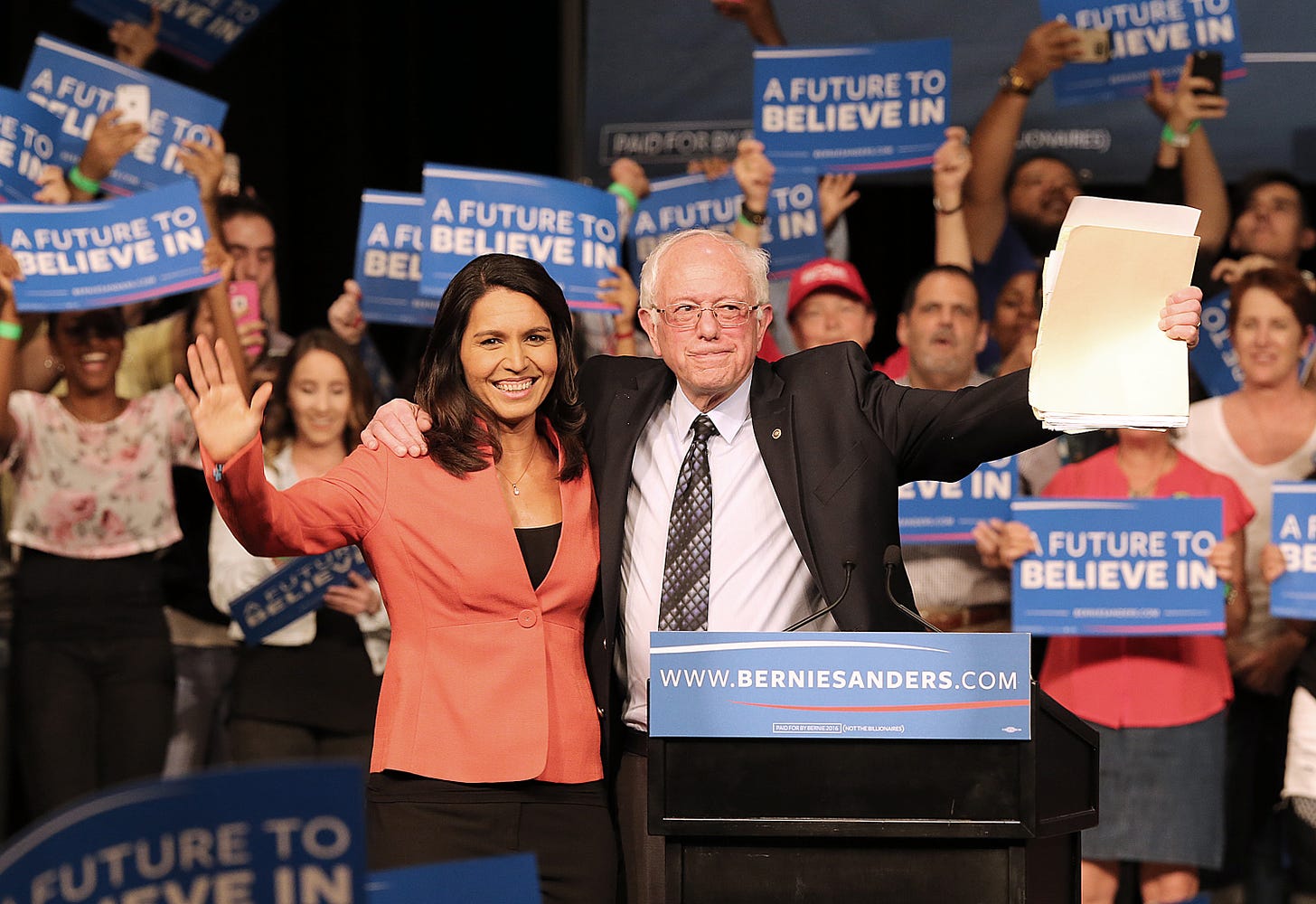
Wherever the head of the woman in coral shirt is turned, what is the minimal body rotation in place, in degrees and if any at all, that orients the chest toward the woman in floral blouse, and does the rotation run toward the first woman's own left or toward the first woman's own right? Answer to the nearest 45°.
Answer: approximately 90° to the first woman's own right

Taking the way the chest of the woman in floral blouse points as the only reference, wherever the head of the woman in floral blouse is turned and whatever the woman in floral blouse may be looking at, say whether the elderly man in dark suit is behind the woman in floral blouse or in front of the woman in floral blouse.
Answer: in front

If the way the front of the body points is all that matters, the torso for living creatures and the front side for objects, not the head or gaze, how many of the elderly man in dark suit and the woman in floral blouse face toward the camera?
2

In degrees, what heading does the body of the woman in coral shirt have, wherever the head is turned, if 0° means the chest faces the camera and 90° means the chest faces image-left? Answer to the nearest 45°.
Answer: approximately 0°

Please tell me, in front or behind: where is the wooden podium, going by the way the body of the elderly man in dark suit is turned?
in front

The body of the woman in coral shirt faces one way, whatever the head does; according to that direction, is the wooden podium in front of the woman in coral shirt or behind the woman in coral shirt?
in front

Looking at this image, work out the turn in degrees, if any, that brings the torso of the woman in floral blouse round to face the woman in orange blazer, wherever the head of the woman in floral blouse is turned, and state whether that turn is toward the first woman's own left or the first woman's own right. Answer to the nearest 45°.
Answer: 0° — they already face them

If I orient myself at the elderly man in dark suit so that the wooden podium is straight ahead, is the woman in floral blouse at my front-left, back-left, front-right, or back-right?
back-right
